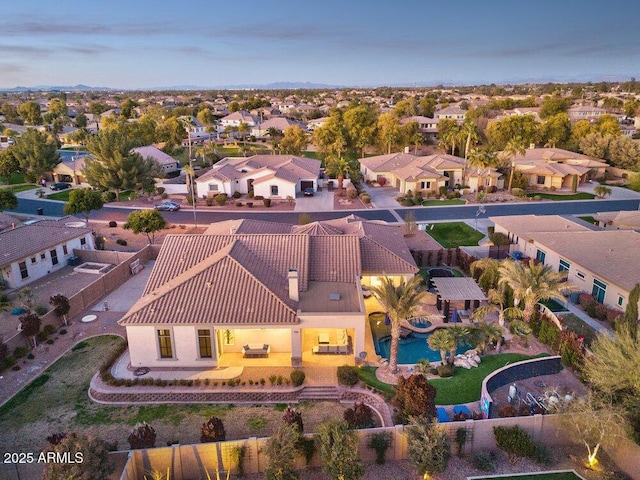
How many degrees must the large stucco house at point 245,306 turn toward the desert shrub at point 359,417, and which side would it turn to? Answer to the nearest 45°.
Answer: approximately 135° to its right

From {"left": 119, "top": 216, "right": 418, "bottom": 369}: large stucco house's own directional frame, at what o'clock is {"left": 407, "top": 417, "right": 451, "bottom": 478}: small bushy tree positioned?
The small bushy tree is roughly at 5 o'clock from the large stucco house.

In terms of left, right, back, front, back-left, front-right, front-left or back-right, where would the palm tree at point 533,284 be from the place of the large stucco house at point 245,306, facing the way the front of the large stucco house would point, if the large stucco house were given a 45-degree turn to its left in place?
back-right

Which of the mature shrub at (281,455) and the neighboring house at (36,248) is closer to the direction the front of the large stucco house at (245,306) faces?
the neighboring house

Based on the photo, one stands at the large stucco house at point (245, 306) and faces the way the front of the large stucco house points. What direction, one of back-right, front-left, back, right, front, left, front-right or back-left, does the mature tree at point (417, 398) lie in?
back-right

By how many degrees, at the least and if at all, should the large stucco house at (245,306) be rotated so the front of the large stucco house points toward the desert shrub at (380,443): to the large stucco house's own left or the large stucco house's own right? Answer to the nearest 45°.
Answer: approximately 135° to the large stucco house's own right

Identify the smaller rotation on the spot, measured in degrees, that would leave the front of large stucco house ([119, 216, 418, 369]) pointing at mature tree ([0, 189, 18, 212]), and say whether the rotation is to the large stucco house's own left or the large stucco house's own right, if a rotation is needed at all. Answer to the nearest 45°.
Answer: approximately 45° to the large stucco house's own left

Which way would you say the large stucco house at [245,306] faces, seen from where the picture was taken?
facing away from the viewer

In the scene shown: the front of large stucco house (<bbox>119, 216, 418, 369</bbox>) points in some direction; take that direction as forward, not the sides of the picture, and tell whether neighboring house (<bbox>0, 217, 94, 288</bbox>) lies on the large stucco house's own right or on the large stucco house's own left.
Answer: on the large stucco house's own left

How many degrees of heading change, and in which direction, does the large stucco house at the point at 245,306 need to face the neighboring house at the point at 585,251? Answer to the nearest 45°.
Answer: approximately 90° to its right

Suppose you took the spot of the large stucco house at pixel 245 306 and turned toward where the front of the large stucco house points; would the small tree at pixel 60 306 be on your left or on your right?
on your left

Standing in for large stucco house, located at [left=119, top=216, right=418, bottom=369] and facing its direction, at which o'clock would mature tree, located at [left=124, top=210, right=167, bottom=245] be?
The mature tree is roughly at 11 o'clock from the large stucco house.

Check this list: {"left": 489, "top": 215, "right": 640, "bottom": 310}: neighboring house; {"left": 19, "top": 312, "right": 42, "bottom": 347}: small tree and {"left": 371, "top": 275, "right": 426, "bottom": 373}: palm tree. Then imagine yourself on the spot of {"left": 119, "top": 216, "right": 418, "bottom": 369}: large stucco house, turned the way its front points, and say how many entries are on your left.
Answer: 1

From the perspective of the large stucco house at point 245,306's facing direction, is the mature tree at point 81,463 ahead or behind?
behind
